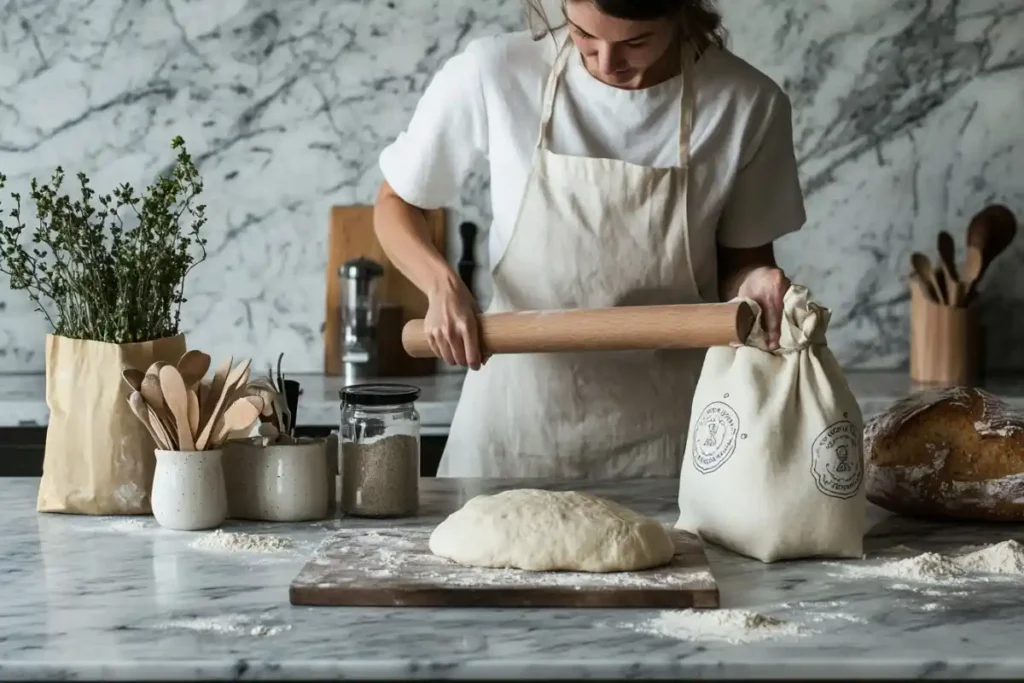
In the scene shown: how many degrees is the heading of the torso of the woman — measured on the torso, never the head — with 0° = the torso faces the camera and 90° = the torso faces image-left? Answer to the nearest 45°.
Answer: approximately 0°

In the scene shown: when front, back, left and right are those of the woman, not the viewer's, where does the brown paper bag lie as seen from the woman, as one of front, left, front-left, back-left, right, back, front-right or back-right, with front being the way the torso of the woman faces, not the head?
front-right

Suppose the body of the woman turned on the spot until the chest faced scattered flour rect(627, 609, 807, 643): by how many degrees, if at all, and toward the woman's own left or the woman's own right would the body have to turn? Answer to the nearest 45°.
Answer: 0° — they already face it

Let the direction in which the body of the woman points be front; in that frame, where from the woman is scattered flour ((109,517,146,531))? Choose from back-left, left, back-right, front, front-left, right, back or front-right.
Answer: front-right

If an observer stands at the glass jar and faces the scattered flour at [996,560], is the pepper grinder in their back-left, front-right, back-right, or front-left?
back-left

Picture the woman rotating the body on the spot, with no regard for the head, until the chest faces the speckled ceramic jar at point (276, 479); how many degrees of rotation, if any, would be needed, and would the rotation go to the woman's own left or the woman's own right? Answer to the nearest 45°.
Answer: approximately 45° to the woman's own right

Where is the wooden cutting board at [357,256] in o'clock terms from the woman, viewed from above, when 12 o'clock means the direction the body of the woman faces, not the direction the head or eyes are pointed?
The wooden cutting board is roughly at 5 o'clock from the woman.

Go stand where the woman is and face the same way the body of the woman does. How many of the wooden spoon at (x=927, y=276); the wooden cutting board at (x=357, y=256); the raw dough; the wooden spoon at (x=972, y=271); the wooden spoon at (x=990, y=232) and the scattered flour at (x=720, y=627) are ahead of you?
2

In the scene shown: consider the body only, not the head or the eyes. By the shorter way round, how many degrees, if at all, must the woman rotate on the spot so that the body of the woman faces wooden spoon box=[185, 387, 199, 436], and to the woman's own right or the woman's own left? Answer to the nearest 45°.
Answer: approximately 45° to the woman's own right

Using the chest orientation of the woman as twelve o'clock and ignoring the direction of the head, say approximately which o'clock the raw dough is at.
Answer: The raw dough is roughly at 12 o'clock from the woman.

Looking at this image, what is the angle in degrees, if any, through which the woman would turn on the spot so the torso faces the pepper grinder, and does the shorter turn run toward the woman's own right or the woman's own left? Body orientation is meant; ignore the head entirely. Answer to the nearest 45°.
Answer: approximately 135° to the woman's own right

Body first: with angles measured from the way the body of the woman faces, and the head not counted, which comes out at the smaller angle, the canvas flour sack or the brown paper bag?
the canvas flour sack

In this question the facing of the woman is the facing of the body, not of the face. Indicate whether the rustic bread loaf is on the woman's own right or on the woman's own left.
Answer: on the woman's own left

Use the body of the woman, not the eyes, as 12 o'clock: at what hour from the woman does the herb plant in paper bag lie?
The herb plant in paper bag is roughly at 2 o'clock from the woman.
